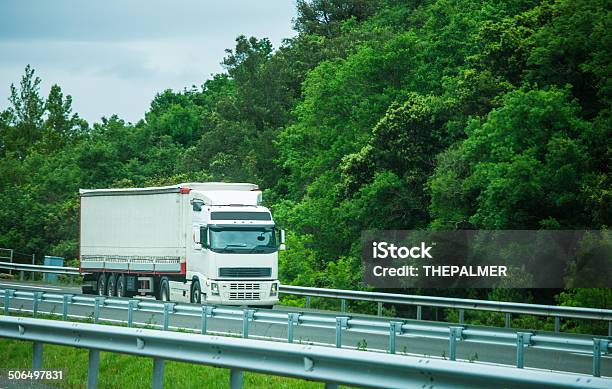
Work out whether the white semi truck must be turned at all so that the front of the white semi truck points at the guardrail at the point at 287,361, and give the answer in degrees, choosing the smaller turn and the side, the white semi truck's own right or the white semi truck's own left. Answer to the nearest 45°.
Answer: approximately 45° to the white semi truck's own right

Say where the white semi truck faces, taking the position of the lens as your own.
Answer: facing the viewer and to the right of the viewer

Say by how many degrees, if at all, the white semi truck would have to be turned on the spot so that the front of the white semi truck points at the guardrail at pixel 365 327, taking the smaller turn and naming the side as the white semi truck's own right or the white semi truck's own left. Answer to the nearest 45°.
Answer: approximately 45° to the white semi truck's own right

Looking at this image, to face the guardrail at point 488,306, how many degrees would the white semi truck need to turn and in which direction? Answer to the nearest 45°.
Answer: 0° — it already faces it
